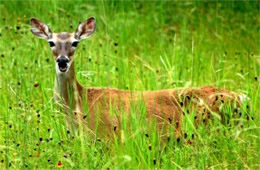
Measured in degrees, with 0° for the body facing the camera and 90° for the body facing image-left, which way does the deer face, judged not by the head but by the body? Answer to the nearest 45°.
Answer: approximately 90°
